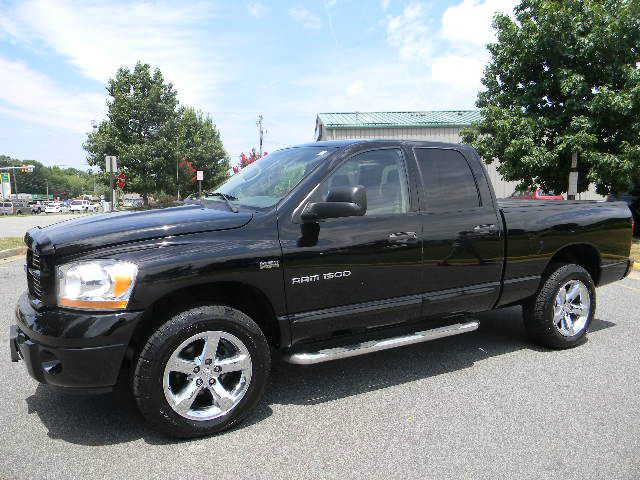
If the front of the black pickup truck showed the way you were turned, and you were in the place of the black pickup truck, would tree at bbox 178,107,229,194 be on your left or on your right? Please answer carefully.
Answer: on your right

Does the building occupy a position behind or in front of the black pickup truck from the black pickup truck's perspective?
behind

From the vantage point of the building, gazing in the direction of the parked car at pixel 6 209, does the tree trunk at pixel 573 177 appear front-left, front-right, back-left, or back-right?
back-left

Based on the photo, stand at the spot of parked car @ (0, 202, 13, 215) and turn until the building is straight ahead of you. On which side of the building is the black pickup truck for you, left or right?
right

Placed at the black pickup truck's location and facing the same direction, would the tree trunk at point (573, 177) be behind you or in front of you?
behind

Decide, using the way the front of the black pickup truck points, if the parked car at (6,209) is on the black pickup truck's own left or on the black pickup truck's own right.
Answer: on the black pickup truck's own right

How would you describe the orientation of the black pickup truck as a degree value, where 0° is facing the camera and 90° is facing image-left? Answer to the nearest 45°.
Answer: approximately 45°

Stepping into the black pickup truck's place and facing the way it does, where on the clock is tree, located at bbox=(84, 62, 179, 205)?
The tree is roughly at 4 o'clock from the black pickup truck.
